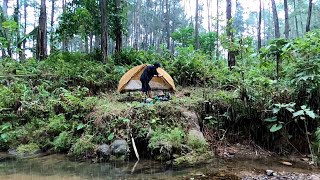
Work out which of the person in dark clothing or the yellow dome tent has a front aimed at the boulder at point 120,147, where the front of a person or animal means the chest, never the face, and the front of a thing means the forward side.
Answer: the yellow dome tent

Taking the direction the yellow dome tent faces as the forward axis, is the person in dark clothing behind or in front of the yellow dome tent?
in front

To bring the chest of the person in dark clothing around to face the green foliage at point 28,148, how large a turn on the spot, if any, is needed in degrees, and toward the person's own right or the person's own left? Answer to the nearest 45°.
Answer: approximately 135° to the person's own right

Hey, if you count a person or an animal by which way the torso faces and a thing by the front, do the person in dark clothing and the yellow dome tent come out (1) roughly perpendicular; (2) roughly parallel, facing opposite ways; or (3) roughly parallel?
roughly perpendicular

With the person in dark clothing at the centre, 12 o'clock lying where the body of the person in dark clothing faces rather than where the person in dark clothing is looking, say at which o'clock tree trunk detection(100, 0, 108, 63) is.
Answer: The tree trunk is roughly at 8 o'clock from the person in dark clothing.

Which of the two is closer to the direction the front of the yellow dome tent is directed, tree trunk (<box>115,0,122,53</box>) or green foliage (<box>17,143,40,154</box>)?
the green foliage

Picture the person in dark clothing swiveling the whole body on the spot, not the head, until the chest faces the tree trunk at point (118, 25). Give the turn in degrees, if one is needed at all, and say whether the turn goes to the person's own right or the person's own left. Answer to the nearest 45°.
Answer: approximately 90° to the person's own left

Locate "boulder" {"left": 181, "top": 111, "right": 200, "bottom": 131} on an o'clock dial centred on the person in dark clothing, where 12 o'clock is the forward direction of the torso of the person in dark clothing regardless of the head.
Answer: The boulder is roughly at 2 o'clock from the person in dark clothing.

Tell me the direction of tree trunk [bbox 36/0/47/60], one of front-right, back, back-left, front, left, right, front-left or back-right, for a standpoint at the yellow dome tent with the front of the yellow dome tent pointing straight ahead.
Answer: back-right

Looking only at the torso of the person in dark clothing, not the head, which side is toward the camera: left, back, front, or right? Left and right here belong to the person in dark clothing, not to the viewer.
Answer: right

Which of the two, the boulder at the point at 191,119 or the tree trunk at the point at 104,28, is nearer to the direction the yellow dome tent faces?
the boulder

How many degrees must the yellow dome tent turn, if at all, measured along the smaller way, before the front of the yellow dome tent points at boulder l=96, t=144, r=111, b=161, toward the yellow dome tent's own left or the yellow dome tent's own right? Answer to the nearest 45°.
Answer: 0° — it already faces it
